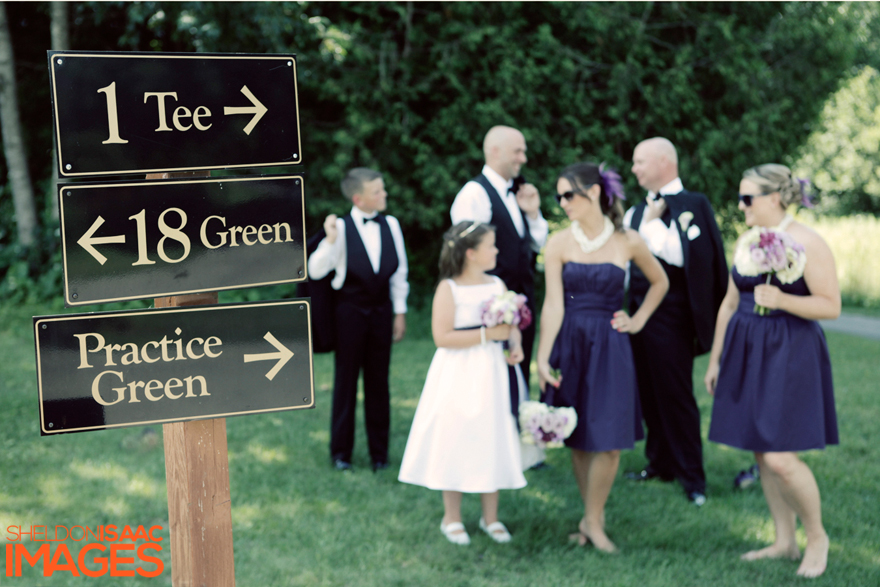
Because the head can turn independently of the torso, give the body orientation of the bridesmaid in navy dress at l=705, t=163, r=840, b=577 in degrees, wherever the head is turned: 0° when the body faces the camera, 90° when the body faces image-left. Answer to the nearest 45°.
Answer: approximately 45°

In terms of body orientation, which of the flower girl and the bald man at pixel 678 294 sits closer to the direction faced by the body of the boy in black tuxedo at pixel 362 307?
the flower girl

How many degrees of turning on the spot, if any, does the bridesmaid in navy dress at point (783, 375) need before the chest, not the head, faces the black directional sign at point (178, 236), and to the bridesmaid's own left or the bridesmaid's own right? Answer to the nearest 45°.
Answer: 0° — they already face it

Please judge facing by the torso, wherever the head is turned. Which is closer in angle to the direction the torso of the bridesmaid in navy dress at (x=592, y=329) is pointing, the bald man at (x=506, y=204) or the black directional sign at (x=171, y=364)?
the black directional sign

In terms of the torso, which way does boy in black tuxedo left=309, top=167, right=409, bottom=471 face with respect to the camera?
toward the camera

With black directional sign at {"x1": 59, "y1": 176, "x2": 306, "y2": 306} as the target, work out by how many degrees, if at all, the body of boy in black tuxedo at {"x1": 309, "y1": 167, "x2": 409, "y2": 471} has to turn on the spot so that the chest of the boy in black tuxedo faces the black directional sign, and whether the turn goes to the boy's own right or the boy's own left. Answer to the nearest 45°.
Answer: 0° — they already face it

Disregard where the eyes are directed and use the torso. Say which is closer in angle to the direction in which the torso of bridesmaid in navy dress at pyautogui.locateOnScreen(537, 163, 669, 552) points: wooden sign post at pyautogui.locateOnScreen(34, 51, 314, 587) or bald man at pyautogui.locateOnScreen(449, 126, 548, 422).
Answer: the wooden sign post

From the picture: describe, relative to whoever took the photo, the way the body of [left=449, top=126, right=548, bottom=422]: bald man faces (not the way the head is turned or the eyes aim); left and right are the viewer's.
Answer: facing the viewer and to the right of the viewer

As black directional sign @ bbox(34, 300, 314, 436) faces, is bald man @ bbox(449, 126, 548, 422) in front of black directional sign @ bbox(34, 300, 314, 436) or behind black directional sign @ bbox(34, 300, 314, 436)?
behind

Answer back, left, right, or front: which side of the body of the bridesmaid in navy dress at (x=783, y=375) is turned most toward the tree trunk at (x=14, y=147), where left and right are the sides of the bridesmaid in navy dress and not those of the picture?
right

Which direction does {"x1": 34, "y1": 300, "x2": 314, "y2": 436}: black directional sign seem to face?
toward the camera

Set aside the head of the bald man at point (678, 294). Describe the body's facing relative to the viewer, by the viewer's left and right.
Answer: facing the viewer and to the left of the viewer

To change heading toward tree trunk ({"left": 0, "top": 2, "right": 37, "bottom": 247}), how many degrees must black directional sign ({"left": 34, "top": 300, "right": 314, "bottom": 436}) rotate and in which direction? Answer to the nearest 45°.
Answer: approximately 180°

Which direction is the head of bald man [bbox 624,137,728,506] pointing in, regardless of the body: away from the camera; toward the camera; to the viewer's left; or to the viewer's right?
to the viewer's left

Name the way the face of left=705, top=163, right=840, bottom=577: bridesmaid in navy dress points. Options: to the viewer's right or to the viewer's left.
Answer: to the viewer's left

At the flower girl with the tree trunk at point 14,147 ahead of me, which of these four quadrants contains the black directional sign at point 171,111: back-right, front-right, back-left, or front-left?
back-left

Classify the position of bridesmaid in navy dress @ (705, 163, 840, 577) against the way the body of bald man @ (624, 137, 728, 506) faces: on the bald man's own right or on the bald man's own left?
on the bald man's own left

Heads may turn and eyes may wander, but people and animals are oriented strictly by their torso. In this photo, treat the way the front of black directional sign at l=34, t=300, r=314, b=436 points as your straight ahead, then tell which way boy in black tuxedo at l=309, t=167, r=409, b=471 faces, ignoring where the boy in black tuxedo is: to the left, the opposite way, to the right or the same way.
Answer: the same way

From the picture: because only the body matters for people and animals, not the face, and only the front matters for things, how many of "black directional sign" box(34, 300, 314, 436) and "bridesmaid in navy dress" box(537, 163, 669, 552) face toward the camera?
2

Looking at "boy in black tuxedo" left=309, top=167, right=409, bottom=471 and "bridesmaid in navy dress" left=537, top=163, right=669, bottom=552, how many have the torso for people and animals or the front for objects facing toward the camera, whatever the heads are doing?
2
